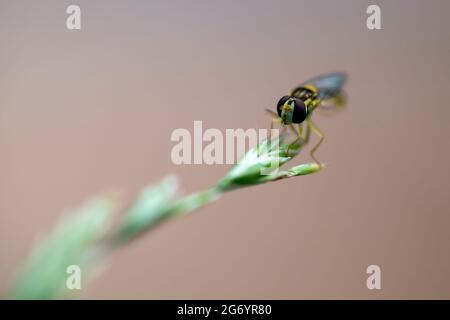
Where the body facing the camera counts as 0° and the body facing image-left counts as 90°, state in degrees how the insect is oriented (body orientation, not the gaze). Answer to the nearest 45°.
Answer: approximately 45°
